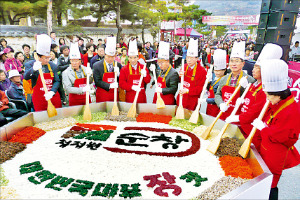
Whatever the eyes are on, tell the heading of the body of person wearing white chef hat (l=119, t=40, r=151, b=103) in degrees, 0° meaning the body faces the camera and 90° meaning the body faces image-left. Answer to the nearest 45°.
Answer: approximately 0°

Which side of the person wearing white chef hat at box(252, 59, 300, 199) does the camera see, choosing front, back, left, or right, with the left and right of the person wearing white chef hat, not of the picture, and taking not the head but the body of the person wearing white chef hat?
left

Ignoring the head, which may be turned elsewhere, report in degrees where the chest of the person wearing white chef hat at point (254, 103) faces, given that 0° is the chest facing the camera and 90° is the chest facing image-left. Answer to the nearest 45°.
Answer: approximately 45°

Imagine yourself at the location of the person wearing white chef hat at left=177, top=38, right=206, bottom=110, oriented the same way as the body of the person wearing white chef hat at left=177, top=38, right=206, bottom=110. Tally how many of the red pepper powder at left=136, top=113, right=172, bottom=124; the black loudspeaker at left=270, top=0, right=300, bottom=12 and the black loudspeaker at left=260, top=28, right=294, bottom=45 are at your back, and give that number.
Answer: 2

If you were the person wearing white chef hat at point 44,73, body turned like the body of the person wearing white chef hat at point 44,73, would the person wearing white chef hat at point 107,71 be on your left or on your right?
on your left

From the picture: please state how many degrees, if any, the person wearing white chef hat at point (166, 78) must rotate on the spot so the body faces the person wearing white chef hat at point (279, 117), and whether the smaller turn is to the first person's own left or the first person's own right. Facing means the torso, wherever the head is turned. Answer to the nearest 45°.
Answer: approximately 90° to the first person's own left

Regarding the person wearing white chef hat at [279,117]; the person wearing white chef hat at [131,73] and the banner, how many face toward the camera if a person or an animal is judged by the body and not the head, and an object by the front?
2

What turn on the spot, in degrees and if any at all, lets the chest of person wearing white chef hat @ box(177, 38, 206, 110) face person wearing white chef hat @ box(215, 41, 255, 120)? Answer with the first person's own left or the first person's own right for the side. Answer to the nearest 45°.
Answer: approximately 90° to the first person's own left

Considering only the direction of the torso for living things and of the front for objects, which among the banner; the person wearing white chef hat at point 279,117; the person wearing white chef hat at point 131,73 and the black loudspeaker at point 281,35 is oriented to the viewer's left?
the person wearing white chef hat at point 279,117

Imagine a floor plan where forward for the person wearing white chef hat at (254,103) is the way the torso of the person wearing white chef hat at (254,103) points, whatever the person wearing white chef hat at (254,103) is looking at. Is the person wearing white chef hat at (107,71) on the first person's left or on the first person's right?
on the first person's right
